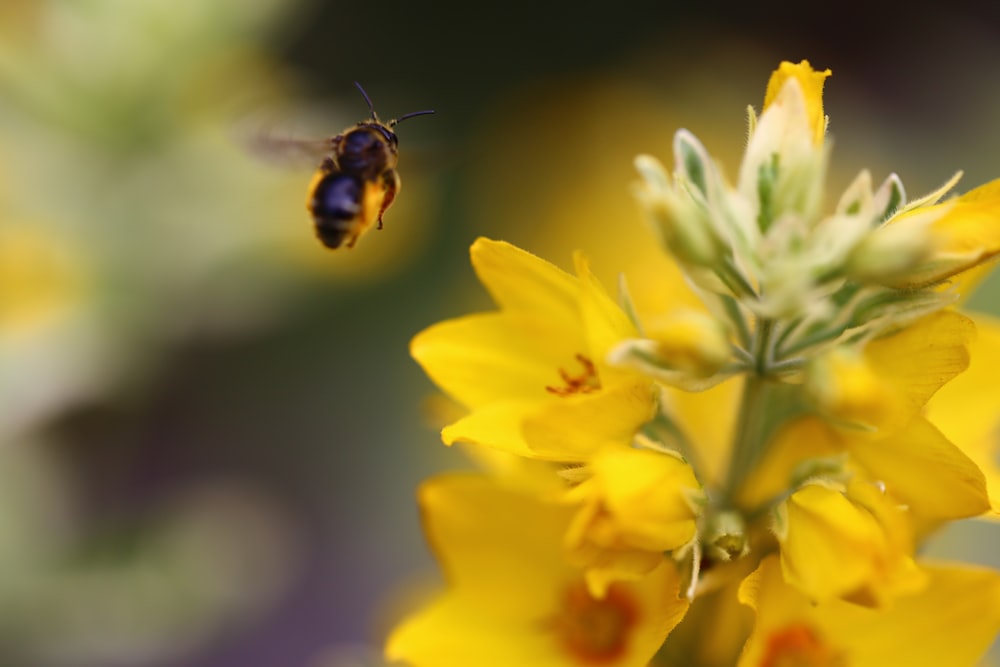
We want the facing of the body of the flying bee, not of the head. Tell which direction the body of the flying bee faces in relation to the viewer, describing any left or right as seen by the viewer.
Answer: facing away from the viewer and to the right of the viewer

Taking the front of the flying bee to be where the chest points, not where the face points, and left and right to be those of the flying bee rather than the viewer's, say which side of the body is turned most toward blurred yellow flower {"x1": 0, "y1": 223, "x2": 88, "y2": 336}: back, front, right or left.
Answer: left
